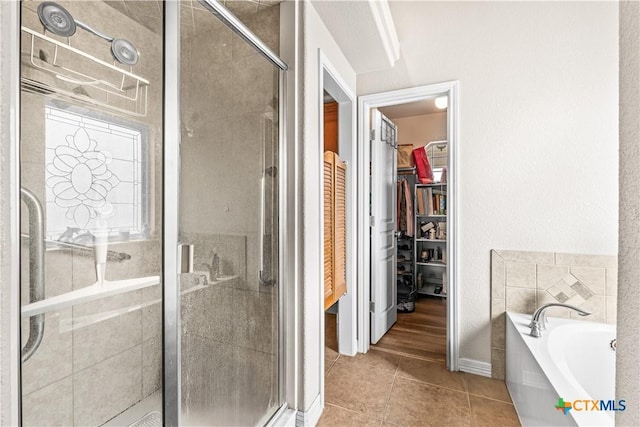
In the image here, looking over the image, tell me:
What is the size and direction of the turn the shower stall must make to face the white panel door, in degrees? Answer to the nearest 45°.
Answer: approximately 45° to its left

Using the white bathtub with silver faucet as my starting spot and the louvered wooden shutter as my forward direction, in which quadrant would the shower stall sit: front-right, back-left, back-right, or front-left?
front-left

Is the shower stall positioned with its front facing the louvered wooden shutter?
no

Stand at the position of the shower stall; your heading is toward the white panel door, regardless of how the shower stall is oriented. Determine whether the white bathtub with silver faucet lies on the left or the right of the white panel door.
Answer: right

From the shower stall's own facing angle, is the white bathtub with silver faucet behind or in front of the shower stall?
in front

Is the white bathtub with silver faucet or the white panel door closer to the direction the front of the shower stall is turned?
the white bathtub with silver faucet

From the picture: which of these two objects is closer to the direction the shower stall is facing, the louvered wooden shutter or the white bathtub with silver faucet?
the white bathtub with silver faucet
